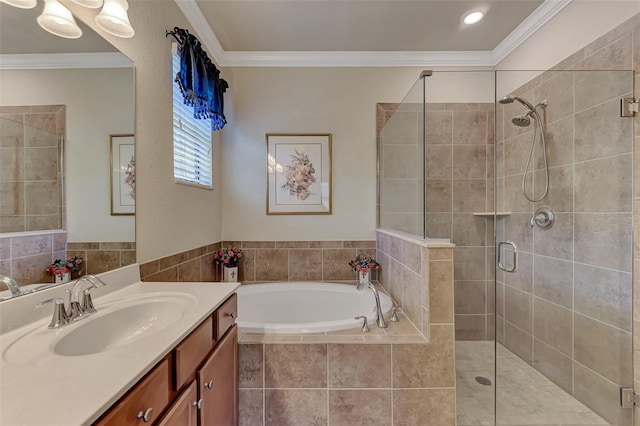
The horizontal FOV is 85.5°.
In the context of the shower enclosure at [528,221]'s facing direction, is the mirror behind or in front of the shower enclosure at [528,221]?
in front

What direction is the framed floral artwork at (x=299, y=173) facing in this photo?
toward the camera

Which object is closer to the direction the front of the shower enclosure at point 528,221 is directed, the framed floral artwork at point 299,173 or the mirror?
the mirror

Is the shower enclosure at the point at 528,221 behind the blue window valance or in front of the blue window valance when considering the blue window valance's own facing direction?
in front

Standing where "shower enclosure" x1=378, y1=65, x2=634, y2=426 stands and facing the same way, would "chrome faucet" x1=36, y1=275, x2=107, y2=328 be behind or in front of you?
in front

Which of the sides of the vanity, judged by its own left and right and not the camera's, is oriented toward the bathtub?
left

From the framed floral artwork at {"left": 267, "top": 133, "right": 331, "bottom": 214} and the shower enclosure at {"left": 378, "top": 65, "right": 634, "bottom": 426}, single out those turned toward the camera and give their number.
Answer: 2

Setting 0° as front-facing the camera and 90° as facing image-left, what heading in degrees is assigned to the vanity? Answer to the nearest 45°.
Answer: approximately 315°

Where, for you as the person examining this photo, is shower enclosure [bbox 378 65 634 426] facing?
facing the viewer

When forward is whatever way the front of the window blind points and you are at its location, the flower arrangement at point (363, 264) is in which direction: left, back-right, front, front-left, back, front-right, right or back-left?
front-left

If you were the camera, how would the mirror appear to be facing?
facing the viewer and to the right of the viewer

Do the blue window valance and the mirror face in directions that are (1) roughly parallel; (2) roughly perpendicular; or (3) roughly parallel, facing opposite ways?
roughly parallel

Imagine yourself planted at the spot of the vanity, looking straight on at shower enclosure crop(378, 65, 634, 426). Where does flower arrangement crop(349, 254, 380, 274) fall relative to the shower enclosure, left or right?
left

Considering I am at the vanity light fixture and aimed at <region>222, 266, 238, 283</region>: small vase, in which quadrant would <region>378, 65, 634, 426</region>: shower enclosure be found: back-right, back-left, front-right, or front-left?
front-right

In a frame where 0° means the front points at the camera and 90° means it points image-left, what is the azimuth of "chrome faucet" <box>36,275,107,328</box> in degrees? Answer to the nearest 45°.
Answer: approximately 315°
